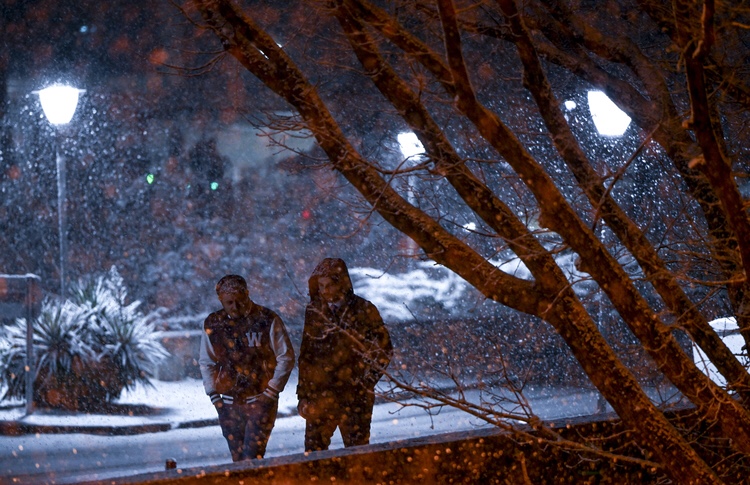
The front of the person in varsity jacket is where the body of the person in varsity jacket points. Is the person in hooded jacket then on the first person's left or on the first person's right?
on the first person's left

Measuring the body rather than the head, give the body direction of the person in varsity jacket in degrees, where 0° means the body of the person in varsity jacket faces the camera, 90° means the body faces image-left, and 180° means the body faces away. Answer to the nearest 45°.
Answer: approximately 0°

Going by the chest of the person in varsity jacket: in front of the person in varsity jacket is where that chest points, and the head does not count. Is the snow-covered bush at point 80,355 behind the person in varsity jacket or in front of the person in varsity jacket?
behind

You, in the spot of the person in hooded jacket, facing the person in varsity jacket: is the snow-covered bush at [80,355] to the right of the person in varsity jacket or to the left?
right

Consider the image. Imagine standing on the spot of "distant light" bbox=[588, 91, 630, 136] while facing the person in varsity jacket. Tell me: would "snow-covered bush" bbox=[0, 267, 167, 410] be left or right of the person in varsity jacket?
right

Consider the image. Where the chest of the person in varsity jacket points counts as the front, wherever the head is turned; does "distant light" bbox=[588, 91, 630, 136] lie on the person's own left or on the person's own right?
on the person's own left

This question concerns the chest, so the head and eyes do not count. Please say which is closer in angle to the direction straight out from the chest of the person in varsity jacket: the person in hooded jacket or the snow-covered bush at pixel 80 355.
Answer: the person in hooded jacket
